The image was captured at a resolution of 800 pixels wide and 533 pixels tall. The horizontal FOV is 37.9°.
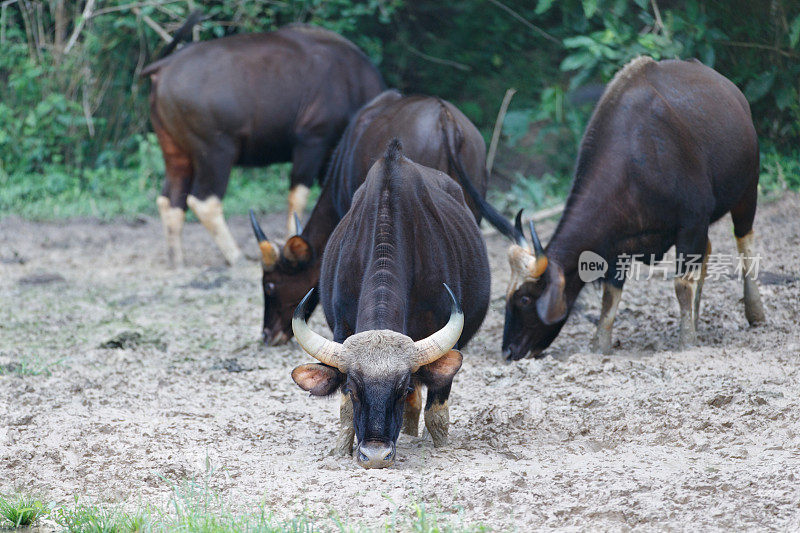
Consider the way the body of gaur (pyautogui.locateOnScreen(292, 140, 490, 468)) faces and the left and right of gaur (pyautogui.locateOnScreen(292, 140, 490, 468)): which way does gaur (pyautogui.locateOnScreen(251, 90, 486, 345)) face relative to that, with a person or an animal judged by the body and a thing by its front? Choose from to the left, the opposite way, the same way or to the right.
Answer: to the right

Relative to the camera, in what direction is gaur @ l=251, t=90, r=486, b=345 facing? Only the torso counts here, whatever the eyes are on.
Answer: to the viewer's left

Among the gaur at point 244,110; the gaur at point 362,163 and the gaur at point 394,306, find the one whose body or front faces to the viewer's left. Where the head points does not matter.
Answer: the gaur at point 362,163

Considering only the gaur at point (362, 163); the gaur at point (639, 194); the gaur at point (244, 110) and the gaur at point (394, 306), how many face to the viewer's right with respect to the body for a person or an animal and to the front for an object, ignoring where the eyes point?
1

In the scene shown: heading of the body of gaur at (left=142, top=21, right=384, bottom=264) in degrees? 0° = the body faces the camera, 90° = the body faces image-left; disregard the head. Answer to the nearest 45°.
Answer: approximately 270°

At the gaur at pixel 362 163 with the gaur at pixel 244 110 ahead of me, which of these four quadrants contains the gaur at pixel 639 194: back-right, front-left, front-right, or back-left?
back-right

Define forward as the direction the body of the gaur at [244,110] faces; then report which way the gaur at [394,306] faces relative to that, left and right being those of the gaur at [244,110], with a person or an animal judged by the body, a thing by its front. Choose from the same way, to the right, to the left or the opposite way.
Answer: to the right

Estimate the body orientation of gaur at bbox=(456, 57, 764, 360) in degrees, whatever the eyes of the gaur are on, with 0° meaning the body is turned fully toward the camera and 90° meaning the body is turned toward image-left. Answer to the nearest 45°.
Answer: approximately 45°

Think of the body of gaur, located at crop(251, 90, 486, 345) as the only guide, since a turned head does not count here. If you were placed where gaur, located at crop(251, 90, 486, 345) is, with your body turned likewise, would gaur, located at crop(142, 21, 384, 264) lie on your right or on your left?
on your right
